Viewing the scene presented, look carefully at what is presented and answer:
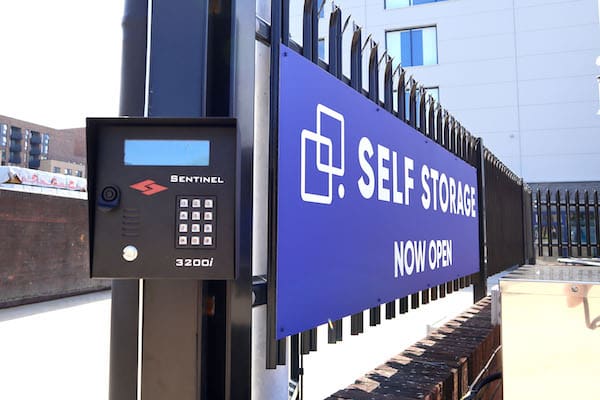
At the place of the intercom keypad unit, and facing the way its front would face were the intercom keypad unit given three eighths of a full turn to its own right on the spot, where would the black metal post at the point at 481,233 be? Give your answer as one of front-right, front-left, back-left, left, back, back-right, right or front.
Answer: right

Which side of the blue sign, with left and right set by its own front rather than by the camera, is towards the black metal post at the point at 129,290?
right

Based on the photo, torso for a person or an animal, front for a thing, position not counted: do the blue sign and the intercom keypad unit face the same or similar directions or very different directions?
same or similar directions

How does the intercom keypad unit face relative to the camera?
toward the camera

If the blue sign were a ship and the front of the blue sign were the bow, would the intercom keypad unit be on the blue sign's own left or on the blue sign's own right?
on the blue sign's own right
